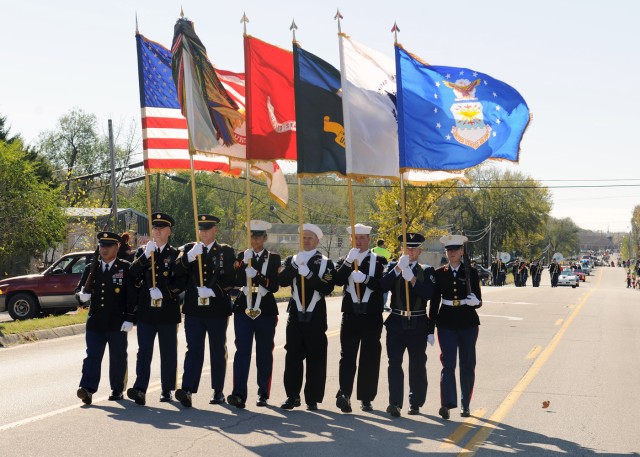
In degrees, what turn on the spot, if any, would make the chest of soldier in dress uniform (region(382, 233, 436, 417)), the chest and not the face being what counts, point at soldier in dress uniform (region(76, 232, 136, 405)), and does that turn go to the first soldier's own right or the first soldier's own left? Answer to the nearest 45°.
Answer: approximately 90° to the first soldier's own right

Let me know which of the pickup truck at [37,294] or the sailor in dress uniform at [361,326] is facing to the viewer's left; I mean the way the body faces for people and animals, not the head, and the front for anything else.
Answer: the pickup truck

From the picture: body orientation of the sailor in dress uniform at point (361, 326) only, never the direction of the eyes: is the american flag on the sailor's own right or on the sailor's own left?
on the sailor's own right

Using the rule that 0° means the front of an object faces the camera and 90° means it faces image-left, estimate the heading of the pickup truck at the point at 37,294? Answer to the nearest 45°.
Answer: approximately 90°

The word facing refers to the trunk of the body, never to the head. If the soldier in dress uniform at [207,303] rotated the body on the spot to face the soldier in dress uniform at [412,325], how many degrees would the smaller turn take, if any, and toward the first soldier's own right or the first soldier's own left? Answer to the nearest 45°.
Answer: approximately 90° to the first soldier's own left
